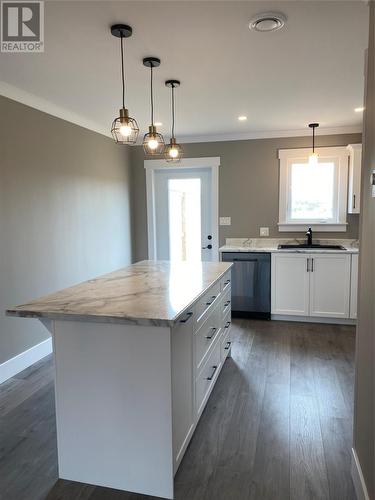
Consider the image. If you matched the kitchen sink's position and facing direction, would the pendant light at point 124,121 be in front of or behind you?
in front

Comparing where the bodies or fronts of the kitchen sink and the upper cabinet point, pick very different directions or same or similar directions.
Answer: same or similar directions

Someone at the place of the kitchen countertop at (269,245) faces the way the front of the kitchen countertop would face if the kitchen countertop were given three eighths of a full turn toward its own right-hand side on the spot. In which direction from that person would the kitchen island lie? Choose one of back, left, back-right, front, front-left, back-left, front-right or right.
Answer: back-left

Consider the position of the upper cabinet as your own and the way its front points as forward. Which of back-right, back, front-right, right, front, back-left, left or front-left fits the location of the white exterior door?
right

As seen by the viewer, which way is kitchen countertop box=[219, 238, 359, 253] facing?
toward the camera

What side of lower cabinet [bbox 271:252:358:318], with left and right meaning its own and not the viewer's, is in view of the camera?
front

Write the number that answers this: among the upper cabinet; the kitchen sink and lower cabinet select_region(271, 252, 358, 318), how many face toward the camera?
3

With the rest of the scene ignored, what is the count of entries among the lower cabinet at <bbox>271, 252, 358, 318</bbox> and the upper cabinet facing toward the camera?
2

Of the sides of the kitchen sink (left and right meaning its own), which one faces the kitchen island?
front

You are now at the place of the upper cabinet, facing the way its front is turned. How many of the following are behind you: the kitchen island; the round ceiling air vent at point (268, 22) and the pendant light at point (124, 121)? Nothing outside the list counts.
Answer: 0

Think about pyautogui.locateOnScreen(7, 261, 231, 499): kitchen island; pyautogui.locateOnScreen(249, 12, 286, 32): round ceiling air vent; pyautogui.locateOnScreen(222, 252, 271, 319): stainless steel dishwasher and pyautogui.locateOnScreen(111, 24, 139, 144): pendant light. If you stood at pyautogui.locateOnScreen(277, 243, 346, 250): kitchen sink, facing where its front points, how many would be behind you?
0

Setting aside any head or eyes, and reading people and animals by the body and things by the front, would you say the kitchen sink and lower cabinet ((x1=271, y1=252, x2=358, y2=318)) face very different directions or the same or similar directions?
same or similar directions

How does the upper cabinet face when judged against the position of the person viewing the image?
facing the viewer

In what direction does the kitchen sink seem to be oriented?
toward the camera
